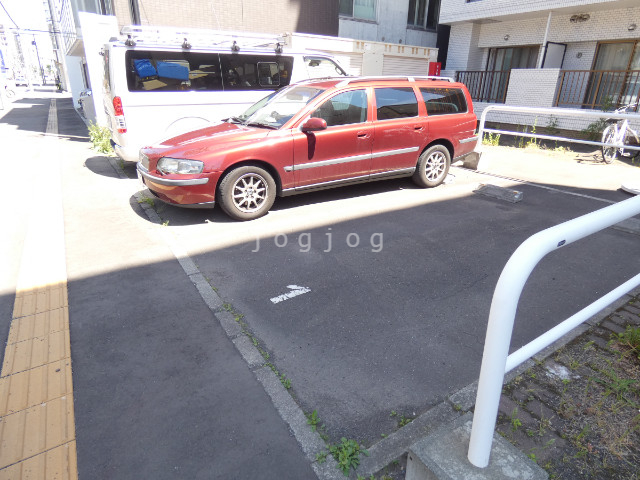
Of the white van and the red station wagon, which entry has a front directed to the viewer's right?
the white van

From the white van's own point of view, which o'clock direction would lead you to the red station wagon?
The red station wagon is roughly at 2 o'clock from the white van.

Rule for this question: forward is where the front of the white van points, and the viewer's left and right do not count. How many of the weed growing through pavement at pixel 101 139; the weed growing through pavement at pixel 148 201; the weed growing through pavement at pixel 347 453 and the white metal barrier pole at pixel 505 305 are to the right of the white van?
3

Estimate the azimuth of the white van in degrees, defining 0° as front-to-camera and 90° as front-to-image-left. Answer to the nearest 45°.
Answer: approximately 270°

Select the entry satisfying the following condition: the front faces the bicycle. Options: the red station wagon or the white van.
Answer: the white van

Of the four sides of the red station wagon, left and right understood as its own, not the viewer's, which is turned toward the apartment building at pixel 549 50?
back

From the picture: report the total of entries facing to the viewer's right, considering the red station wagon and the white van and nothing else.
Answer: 1

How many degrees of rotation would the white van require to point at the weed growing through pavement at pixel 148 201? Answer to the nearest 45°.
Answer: approximately 90° to its right

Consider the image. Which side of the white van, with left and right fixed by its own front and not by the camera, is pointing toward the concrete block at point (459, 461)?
right

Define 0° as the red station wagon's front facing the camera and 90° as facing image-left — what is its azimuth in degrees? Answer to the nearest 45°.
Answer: approximately 45°

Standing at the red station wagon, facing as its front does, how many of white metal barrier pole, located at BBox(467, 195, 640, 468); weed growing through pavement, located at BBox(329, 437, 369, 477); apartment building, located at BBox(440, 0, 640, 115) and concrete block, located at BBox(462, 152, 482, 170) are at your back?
2

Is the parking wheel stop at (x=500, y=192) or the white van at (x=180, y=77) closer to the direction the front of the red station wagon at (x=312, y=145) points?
the white van

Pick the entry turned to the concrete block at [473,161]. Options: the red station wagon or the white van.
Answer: the white van

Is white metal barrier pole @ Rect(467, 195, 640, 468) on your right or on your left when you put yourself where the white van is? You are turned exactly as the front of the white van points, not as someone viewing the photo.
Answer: on your right
